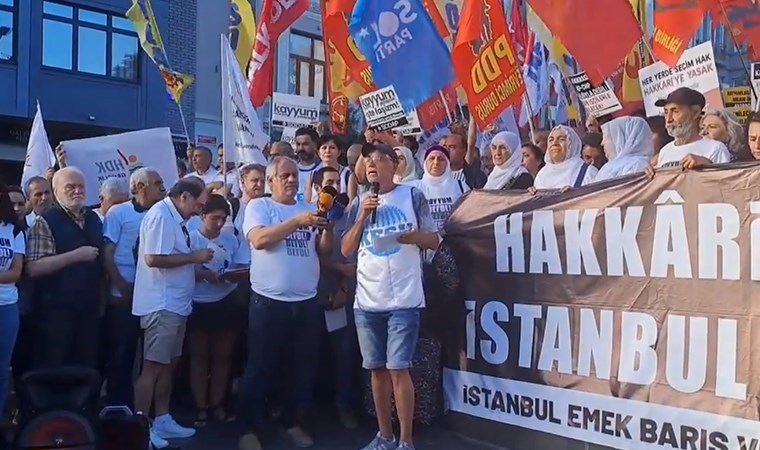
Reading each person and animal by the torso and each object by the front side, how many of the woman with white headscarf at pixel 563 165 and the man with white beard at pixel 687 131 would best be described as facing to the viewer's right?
0

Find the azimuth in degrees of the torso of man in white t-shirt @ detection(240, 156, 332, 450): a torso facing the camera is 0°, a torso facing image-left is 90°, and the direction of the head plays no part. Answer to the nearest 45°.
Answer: approximately 315°

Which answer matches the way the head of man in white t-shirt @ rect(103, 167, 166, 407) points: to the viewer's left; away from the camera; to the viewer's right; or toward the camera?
to the viewer's right

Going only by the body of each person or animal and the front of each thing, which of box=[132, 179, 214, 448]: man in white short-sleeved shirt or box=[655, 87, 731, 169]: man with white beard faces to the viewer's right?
the man in white short-sleeved shirt

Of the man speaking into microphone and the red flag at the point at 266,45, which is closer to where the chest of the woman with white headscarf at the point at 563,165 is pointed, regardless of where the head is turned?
the man speaking into microphone

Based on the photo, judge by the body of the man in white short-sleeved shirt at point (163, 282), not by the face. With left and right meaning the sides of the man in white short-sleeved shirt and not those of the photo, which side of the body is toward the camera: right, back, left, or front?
right
